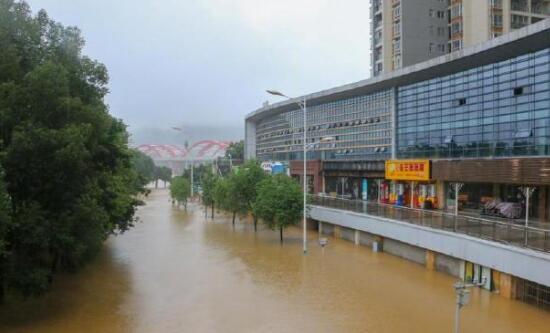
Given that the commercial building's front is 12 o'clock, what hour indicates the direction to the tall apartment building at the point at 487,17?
The tall apartment building is roughly at 5 o'clock from the commercial building.

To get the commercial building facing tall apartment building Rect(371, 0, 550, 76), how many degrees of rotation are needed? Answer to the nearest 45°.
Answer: approximately 135° to its right

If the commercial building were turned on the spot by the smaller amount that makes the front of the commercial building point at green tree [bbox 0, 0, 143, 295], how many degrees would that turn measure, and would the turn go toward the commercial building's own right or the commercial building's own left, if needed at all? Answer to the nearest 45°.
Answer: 0° — it already faces it

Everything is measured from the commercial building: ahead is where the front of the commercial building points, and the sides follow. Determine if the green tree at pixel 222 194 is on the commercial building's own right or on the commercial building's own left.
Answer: on the commercial building's own right

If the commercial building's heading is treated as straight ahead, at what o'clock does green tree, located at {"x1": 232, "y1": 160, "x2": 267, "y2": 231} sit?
The green tree is roughly at 2 o'clock from the commercial building.

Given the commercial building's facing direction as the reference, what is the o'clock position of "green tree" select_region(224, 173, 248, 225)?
The green tree is roughly at 2 o'clock from the commercial building.

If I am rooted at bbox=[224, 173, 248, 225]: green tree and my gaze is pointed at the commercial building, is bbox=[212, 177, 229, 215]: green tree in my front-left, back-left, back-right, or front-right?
back-left

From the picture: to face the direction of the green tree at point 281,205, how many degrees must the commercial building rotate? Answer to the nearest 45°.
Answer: approximately 45° to its right

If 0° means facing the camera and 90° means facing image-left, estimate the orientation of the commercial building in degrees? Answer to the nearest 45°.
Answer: approximately 45°

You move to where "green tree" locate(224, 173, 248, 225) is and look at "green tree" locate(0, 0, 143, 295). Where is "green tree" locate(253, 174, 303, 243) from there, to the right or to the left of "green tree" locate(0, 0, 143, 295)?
left

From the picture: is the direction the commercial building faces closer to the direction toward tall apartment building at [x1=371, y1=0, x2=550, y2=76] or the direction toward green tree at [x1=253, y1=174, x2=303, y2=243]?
the green tree
